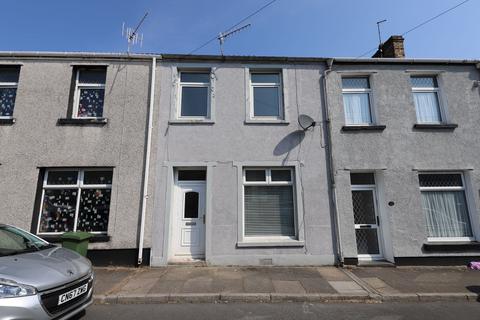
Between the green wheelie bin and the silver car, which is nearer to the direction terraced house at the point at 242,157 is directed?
the silver car

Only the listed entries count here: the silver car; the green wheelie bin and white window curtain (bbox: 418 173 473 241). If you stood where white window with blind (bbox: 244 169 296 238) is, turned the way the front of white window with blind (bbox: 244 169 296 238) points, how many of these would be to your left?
1

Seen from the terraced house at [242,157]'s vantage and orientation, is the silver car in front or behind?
in front

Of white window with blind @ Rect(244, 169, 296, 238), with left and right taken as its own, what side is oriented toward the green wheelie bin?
right

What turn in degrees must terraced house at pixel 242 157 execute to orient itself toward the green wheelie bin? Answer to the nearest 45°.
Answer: approximately 90° to its right

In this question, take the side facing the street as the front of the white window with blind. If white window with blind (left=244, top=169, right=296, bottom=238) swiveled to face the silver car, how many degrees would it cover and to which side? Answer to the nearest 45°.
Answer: approximately 45° to its right

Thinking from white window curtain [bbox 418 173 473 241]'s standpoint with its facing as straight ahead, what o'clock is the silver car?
The silver car is roughly at 1 o'clock from the white window curtain.

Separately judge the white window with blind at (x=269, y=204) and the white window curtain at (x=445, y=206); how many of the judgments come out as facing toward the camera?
2
